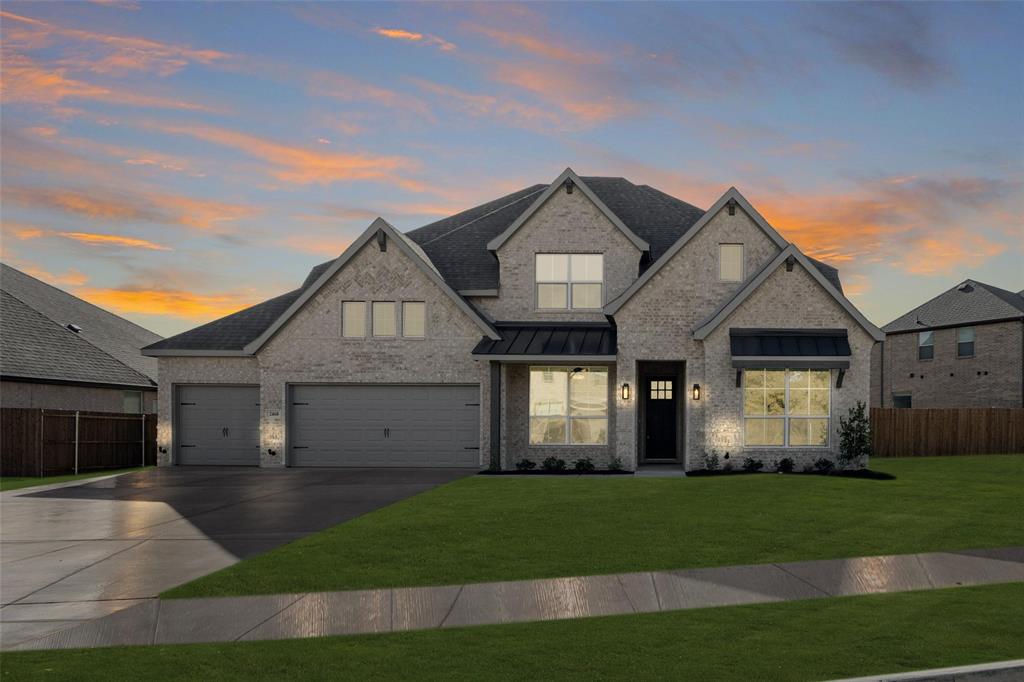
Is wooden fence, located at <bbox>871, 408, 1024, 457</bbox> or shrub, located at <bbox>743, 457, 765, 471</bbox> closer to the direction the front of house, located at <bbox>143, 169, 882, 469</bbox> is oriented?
the shrub

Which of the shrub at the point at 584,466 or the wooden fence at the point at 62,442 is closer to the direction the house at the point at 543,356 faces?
the shrub

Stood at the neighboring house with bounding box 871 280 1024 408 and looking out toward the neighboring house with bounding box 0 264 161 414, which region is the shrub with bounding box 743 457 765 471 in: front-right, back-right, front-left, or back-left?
front-left

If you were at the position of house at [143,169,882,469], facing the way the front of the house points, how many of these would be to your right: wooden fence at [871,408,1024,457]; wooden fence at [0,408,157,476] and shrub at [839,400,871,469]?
1

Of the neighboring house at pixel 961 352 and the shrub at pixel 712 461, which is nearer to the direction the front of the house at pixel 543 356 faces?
the shrub

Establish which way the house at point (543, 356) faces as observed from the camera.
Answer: facing the viewer

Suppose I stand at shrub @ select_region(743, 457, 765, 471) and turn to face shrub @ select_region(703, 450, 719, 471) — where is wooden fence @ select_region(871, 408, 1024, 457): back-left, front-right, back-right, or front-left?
back-right

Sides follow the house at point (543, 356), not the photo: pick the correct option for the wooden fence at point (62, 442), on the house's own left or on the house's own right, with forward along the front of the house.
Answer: on the house's own right

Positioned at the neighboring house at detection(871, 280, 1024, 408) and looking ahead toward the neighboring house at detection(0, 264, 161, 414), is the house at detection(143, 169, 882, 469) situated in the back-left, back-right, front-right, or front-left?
front-left
